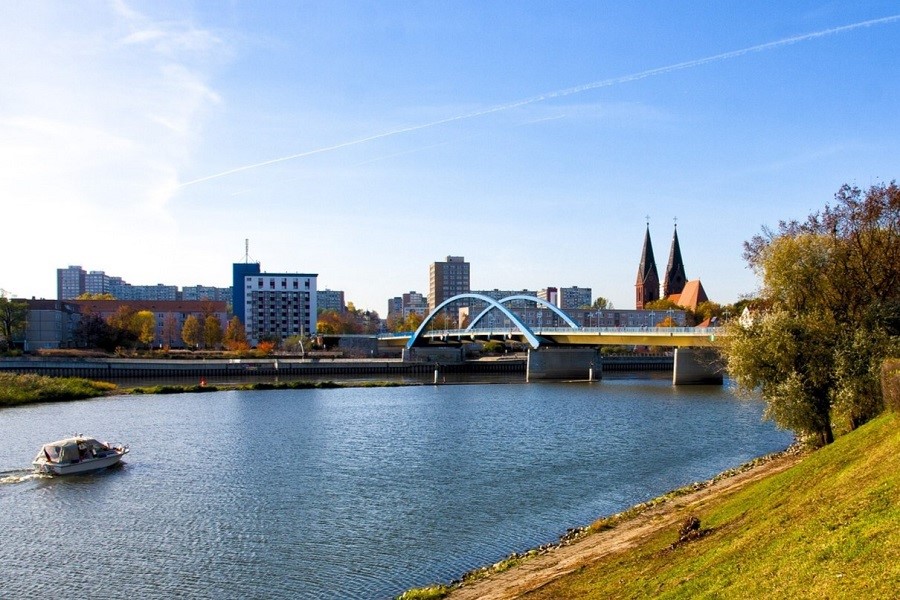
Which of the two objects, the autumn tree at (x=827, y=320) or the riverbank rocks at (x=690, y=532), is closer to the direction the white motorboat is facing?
the autumn tree

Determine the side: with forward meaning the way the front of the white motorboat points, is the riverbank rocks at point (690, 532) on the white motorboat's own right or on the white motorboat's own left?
on the white motorboat's own right

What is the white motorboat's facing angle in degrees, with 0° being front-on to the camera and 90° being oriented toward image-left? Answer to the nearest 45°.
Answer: approximately 225°

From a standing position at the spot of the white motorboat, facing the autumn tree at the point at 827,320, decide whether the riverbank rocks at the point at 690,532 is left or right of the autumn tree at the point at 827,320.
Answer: right
